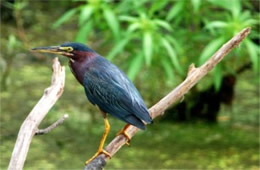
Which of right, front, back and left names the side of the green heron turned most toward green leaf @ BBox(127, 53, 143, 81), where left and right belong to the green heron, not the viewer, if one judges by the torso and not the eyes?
right

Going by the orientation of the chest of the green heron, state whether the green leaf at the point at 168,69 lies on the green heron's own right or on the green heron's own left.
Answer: on the green heron's own right

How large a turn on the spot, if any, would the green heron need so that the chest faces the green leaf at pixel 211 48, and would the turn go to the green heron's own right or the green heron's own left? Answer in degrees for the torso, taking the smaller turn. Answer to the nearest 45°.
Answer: approximately 135° to the green heron's own right

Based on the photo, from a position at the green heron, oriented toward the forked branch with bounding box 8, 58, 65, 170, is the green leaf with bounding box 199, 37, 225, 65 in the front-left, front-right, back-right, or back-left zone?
back-right

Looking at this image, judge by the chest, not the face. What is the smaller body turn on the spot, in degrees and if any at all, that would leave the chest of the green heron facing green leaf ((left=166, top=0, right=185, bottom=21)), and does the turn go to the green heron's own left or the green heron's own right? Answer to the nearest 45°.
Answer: approximately 135° to the green heron's own right

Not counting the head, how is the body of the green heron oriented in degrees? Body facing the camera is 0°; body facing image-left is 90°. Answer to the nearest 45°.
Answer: approximately 90°

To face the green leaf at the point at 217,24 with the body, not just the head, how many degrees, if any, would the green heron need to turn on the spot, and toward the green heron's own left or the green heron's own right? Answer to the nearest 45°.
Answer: approximately 135° to the green heron's own right
